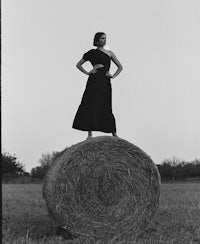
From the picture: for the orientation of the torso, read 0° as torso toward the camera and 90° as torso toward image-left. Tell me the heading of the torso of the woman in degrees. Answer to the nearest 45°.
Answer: approximately 0°

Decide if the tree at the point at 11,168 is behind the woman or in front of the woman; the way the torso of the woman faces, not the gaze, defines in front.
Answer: behind
